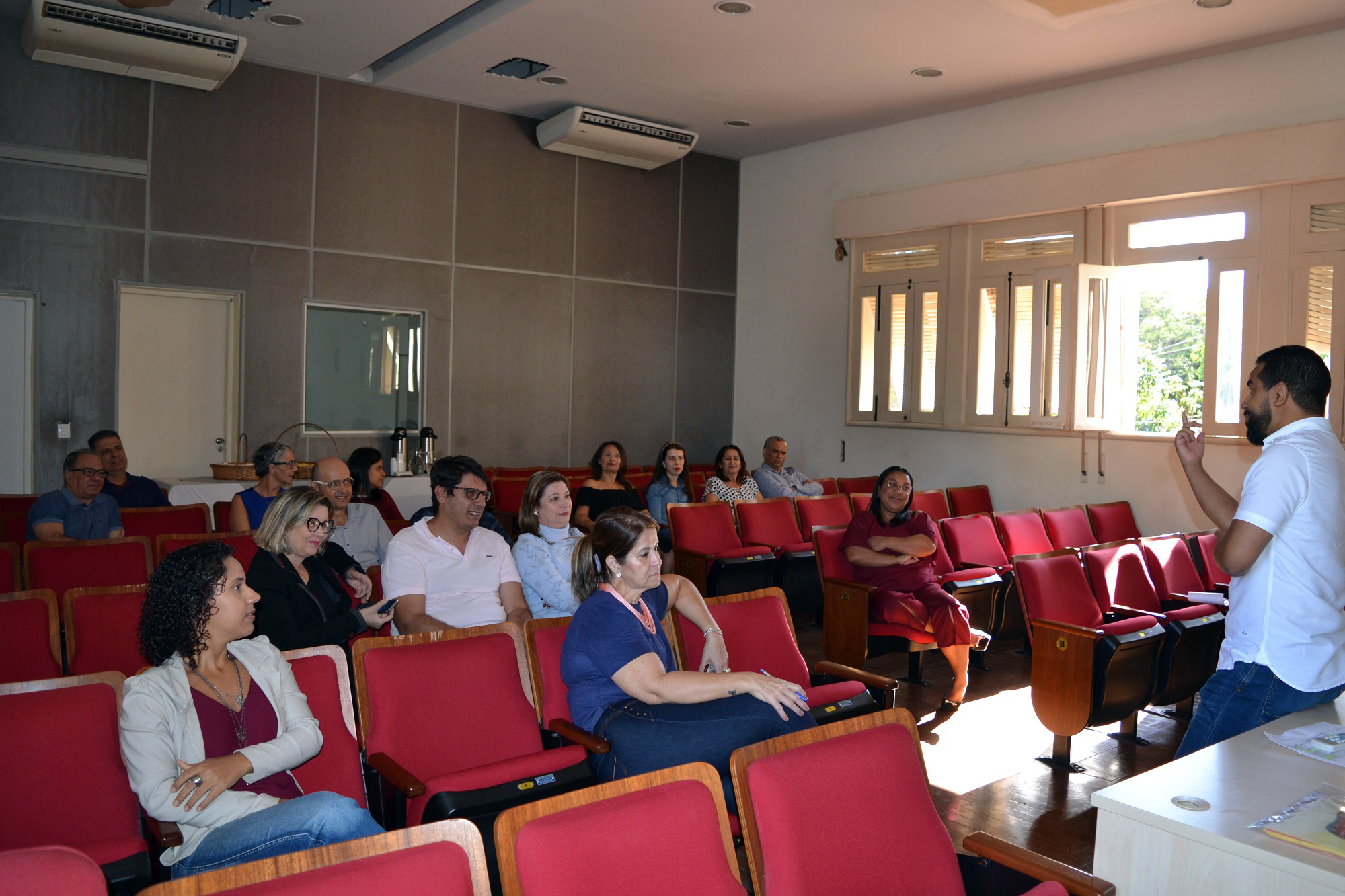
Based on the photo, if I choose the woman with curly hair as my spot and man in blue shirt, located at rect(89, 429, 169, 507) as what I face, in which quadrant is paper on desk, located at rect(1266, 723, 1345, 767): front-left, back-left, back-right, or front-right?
back-right

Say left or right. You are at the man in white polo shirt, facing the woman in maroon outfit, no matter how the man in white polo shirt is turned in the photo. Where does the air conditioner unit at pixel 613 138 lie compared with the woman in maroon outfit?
left

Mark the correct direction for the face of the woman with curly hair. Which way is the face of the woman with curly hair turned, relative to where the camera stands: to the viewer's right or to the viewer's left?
to the viewer's right

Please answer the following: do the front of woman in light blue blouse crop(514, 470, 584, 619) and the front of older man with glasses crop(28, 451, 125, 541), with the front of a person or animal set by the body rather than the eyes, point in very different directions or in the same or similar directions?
same or similar directions

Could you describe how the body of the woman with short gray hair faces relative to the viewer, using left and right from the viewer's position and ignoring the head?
facing the viewer and to the right of the viewer

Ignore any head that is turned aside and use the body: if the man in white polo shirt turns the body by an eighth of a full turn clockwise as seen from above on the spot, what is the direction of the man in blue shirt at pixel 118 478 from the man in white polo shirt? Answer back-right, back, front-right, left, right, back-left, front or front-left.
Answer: back-right

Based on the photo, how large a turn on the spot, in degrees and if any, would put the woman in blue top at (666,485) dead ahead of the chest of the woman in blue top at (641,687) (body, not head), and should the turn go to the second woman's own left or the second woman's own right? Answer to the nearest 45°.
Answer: approximately 90° to the second woman's own left

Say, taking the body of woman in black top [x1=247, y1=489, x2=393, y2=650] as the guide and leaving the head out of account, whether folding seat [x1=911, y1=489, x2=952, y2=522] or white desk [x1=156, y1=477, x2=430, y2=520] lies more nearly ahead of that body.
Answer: the folding seat

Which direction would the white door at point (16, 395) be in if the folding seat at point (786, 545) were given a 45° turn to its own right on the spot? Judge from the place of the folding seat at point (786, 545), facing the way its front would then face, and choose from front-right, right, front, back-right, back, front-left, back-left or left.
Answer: right

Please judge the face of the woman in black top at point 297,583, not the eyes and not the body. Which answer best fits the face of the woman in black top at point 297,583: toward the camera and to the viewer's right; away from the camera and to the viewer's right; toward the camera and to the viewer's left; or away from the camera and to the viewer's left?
toward the camera and to the viewer's right

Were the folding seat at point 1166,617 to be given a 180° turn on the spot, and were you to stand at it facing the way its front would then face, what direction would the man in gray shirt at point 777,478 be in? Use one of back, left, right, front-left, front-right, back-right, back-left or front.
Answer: front

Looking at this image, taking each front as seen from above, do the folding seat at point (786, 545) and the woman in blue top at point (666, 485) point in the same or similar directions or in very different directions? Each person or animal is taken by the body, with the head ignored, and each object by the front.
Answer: same or similar directions

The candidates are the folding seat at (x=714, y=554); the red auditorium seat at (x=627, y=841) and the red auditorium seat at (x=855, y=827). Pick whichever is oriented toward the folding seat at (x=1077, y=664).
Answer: the folding seat at (x=714, y=554)

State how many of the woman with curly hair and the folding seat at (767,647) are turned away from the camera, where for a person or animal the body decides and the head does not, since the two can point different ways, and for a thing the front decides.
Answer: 0

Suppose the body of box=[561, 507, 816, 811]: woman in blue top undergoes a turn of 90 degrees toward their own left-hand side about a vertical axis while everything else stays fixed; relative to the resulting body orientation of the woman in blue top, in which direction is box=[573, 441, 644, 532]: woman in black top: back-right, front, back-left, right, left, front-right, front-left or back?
front
